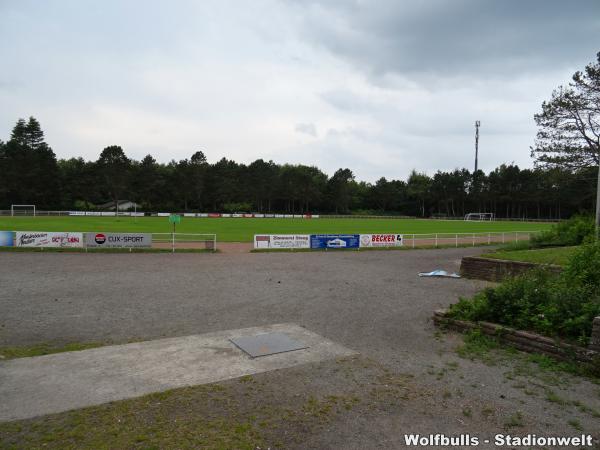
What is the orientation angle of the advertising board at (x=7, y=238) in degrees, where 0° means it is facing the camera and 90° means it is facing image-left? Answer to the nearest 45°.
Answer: approximately 0°

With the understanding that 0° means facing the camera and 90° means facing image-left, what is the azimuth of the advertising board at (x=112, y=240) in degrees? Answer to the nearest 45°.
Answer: approximately 0°

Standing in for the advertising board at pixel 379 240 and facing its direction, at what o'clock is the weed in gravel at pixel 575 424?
The weed in gravel is roughly at 12 o'clock from the advertising board.

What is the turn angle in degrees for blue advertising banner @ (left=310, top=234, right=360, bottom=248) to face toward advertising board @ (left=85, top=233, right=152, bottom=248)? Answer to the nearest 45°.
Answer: approximately 90° to its right

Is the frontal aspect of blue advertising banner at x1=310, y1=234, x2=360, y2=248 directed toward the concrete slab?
yes

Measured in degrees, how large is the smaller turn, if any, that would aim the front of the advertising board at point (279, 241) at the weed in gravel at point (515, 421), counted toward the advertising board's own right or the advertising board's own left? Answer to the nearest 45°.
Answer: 0° — it already faces it

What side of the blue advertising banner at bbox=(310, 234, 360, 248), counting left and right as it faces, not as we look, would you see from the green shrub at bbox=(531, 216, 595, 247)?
left

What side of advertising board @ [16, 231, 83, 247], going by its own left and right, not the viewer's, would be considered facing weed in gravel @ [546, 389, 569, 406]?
front

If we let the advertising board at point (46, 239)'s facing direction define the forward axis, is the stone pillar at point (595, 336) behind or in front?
in front

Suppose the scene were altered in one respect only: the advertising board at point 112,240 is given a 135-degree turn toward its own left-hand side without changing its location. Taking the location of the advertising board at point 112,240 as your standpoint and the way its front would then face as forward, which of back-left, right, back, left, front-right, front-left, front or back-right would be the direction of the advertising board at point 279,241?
front-right

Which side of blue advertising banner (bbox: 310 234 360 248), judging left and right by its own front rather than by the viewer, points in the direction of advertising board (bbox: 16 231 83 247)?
right

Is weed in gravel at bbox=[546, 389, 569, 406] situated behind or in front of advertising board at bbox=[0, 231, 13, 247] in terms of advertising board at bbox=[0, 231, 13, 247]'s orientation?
in front

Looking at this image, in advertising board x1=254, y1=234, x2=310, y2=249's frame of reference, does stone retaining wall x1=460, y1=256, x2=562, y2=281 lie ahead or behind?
ahead
